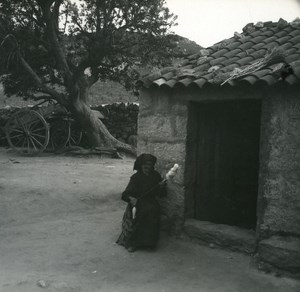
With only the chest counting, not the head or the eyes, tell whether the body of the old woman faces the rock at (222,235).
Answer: no

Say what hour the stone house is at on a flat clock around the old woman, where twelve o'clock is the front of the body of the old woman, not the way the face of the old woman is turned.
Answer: The stone house is roughly at 9 o'clock from the old woman.

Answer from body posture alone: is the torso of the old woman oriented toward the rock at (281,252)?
no

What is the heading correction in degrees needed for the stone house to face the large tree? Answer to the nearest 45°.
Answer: approximately 90° to its right

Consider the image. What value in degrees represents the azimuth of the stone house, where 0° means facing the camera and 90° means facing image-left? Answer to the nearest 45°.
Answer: approximately 45°

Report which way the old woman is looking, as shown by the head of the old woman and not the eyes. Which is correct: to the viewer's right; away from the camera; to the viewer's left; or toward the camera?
toward the camera

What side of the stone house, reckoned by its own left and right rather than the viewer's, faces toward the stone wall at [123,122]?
right

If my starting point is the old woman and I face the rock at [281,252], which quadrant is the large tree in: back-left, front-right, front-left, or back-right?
back-left

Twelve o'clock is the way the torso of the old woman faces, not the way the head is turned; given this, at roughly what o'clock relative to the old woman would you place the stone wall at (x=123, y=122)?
The stone wall is roughly at 6 o'clock from the old woman.

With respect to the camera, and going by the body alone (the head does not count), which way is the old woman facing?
toward the camera

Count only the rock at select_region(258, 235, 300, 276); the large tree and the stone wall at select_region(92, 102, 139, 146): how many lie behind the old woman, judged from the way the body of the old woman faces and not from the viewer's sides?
2

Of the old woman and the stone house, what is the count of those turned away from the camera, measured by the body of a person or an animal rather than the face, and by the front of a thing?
0

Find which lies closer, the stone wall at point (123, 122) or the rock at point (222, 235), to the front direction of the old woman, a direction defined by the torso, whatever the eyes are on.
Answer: the rock
